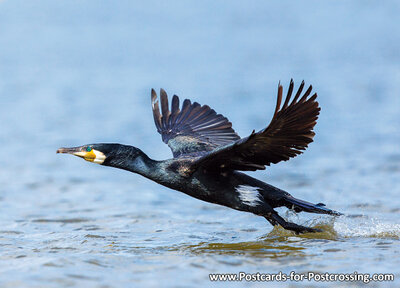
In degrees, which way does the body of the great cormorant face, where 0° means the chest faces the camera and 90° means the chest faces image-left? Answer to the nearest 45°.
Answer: approximately 90°
